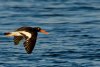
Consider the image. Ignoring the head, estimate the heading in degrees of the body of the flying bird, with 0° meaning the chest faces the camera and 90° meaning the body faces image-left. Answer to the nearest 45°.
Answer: approximately 270°
